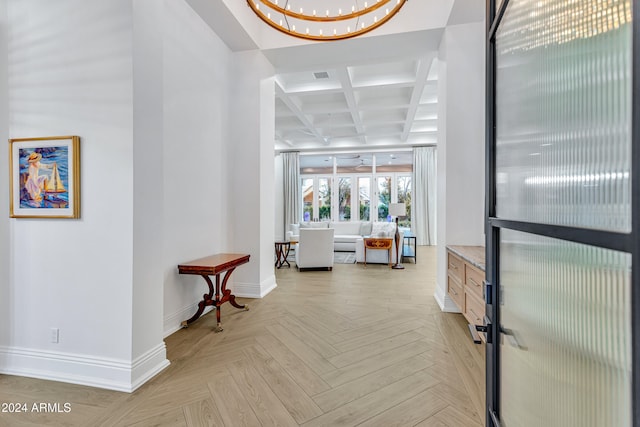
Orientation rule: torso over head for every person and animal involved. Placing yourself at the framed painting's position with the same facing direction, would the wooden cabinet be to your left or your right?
on your left

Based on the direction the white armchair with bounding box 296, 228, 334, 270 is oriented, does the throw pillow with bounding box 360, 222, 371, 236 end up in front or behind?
in front

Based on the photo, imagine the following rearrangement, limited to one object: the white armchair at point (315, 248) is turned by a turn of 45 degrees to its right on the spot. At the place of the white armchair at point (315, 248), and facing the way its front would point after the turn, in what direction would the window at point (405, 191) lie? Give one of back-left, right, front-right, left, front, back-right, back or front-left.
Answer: front

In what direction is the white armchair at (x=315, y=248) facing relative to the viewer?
away from the camera

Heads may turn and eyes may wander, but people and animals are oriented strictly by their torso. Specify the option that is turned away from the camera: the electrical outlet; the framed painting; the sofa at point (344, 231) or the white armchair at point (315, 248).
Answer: the white armchair

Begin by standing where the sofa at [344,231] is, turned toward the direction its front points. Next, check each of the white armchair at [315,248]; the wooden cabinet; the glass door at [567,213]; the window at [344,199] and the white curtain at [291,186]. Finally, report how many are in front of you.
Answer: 3

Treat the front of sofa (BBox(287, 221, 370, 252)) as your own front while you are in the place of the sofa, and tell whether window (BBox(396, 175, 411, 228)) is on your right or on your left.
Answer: on your left
